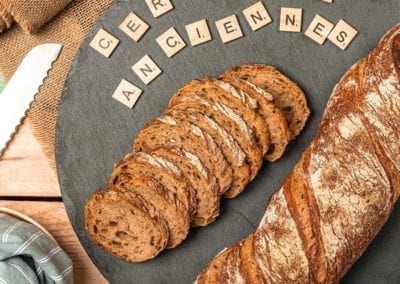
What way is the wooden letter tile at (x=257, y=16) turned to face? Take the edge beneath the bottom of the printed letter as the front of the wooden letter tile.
toward the camera

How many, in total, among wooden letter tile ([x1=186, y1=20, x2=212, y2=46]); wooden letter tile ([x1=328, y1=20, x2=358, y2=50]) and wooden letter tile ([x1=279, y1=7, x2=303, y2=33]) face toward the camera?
3

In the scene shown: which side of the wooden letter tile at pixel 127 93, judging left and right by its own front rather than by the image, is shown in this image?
front

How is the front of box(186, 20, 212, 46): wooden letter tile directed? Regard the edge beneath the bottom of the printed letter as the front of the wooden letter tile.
toward the camera
